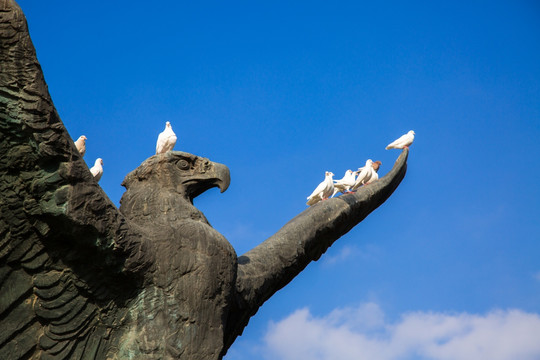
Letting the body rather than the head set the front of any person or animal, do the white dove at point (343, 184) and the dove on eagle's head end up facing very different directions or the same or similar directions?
same or similar directions

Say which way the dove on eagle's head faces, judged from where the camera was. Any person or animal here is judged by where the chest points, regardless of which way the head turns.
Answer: facing the viewer and to the right of the viewer

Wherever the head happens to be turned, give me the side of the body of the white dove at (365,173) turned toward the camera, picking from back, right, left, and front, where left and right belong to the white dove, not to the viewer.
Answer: right

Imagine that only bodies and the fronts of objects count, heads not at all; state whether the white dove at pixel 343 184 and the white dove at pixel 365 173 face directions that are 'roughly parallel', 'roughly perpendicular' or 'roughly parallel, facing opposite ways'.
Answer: roughly parallel

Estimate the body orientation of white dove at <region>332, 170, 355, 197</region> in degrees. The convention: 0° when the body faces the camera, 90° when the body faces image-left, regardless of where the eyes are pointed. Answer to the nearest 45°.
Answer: approximately 270°

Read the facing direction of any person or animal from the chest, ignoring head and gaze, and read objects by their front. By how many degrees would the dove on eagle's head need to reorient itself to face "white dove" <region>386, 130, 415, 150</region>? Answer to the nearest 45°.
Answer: approximately 45° to its left

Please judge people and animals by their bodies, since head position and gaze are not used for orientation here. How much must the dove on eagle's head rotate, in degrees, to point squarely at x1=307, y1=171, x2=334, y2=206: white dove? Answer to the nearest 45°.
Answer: approximately 45° to its left

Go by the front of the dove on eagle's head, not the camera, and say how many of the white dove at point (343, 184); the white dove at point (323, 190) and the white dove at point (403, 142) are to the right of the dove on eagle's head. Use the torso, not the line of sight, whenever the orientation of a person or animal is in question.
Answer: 0
